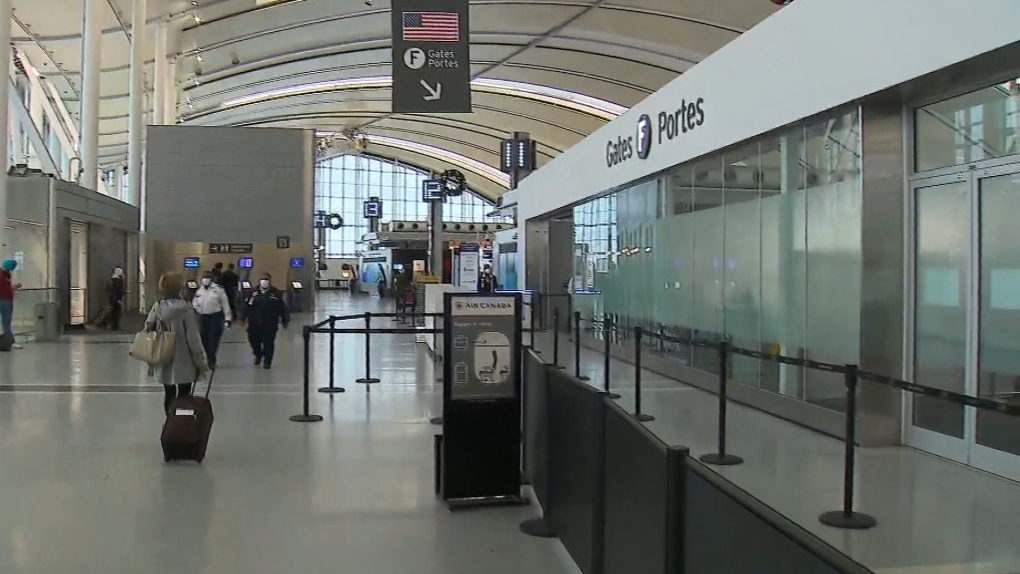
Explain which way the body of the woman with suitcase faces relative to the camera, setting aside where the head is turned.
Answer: away from the camera

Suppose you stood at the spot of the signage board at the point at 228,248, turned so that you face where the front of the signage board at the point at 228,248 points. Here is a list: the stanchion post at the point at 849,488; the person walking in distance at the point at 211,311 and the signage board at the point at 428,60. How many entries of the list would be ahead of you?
3

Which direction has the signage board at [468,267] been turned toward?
toward the camera

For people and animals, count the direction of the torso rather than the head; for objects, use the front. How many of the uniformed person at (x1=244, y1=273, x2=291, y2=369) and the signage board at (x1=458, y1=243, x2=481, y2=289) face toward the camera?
2

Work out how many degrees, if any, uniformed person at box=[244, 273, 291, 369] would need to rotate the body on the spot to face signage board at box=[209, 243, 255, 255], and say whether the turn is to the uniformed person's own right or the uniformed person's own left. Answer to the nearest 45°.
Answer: approximately 180°

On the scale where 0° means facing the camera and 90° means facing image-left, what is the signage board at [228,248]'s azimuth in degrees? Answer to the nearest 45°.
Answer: approximately 0°

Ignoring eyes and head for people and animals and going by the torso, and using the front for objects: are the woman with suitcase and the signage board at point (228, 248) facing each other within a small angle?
yes

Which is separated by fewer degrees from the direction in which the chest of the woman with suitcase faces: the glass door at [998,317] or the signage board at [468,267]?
the signage board

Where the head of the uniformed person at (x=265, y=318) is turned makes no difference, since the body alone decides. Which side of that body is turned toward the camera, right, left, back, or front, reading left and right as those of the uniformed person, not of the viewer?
front

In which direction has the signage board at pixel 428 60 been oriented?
toward the camera

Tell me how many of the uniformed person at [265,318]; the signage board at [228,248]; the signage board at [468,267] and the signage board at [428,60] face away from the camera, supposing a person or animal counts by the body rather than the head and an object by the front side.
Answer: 0

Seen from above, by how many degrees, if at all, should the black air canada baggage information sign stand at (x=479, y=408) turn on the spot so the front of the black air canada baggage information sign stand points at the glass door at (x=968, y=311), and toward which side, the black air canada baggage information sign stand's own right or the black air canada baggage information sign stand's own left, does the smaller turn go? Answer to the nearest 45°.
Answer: approximately 90° to the black air canada baggage information sign stand's own left

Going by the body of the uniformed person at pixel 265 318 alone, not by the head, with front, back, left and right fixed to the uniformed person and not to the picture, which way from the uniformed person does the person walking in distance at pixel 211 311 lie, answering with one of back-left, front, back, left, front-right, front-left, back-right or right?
front-right

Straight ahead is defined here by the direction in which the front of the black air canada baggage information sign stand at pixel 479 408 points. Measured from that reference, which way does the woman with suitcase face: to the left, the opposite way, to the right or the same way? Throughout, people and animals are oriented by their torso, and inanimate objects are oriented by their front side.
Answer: the opposite way

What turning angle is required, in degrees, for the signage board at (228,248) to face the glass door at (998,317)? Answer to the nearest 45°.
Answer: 0° — it already faces it
